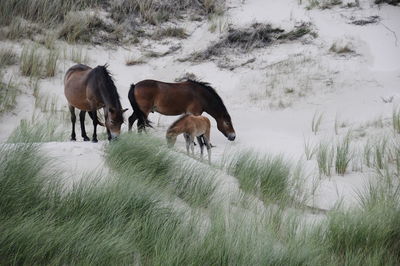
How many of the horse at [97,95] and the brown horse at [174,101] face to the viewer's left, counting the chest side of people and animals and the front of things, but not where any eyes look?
0

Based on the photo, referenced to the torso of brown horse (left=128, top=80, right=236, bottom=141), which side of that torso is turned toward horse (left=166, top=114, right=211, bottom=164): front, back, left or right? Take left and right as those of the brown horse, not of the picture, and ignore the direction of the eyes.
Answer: right

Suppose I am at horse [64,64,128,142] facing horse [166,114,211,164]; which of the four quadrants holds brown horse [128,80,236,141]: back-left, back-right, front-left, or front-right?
front-left

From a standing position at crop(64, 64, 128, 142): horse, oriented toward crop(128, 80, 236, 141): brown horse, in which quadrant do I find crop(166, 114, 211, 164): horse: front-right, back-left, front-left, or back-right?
front-right

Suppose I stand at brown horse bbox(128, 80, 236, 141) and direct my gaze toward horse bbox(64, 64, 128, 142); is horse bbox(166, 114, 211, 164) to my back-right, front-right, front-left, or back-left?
front-left

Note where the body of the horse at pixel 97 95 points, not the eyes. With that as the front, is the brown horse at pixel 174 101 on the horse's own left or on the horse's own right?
on the horse's own left

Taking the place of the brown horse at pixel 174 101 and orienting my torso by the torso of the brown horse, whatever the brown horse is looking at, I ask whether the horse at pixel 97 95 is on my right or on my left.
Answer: on my right

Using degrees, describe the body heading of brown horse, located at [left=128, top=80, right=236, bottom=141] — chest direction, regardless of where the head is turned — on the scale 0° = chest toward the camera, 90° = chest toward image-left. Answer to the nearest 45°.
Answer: approximately 270°
